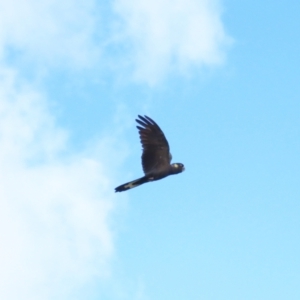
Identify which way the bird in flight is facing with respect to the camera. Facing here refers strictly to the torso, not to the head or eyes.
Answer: to the viewer's right
